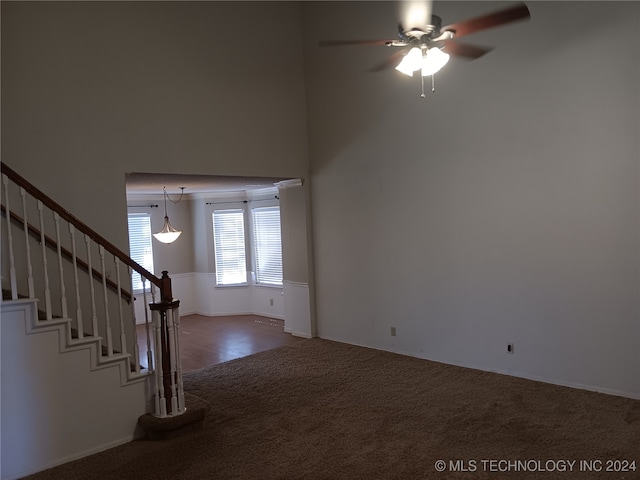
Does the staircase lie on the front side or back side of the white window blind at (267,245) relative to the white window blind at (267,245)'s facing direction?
on the front side

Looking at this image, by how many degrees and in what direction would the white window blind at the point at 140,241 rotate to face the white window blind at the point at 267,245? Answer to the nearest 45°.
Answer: approximately 90° to its left

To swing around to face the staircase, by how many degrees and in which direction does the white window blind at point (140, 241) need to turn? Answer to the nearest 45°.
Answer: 0° — it already faces it

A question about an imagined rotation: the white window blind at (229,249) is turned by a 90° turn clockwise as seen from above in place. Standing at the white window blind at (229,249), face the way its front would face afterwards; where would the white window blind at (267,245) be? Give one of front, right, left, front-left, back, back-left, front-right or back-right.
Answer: back-left

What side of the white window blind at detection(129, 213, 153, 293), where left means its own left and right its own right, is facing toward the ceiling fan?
front

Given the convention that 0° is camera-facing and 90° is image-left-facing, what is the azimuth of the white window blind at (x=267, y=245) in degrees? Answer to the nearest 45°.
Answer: approximately 45°

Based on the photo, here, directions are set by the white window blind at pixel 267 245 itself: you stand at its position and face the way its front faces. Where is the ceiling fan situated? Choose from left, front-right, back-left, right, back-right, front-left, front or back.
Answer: front-left
